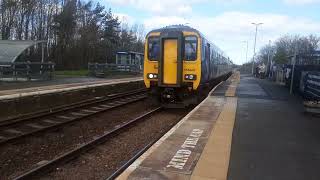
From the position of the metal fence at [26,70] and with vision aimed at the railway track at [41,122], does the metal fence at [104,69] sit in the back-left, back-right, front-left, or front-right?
back-left

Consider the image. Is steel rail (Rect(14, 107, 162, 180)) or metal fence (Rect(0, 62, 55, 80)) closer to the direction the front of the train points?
the steel rail

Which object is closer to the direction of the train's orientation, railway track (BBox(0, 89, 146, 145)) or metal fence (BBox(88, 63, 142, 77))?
the railway track

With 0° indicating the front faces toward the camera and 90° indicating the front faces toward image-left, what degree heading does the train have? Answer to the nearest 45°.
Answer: approximately 0°

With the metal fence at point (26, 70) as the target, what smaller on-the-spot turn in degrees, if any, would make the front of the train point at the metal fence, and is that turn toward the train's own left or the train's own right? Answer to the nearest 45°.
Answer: approximately 135° to the train's own right

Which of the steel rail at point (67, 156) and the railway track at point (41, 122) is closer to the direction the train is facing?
the steel rail

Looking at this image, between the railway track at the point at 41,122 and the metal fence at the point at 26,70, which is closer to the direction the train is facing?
the railway track

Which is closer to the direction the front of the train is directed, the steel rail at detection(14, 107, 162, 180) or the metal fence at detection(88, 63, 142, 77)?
the steel rail

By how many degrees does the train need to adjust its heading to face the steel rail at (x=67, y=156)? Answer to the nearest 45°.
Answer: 0° — it already faces it
